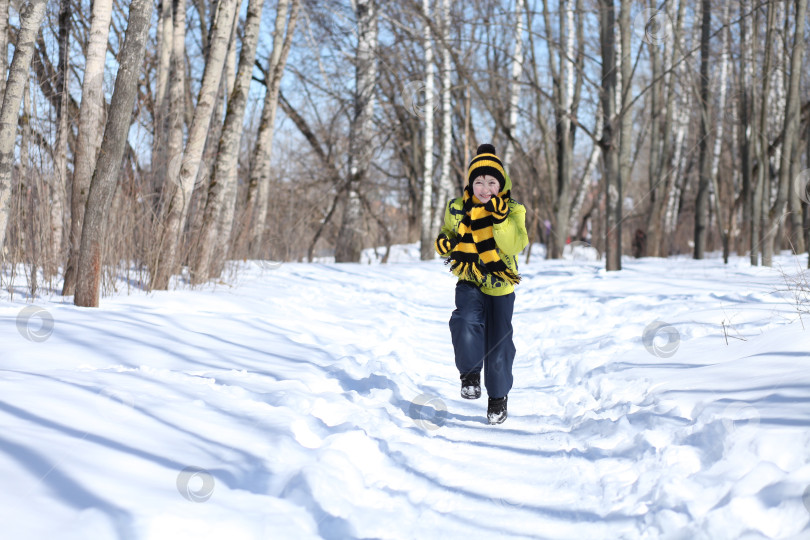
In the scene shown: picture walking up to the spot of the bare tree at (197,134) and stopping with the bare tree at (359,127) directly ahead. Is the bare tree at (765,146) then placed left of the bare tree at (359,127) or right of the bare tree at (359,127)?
right

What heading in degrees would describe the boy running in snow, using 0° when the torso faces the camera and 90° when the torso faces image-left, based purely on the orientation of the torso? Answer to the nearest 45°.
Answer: approximately 0°

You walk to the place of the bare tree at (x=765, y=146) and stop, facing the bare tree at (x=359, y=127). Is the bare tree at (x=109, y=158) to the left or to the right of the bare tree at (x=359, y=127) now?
left

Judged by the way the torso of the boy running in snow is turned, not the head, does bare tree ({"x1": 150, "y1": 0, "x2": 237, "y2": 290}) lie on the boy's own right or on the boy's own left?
on the boy's own right

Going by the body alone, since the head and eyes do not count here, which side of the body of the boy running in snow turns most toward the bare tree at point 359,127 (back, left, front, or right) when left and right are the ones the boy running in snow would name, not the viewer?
back

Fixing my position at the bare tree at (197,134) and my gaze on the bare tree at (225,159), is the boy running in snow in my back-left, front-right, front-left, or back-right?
back-right

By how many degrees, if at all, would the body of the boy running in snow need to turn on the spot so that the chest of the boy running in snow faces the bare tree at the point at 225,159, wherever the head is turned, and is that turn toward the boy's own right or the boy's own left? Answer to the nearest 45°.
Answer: approximately 135° to the boy's own right

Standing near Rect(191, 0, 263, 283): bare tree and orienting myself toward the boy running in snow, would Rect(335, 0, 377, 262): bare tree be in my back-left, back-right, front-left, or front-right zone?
back-left

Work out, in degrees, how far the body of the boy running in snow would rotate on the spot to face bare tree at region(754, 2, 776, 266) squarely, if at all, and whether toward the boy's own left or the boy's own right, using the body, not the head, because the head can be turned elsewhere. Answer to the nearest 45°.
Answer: approximately 135° to the boy's own left

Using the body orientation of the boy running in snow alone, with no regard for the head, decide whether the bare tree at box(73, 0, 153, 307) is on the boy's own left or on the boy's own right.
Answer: on the boy's own right

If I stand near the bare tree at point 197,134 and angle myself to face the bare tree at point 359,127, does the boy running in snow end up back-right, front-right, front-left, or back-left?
back-right
